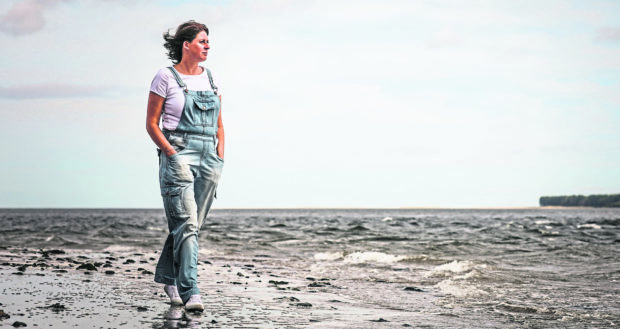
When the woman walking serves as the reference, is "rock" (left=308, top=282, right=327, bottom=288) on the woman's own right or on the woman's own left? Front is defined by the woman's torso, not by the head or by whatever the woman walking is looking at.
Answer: on the woman's own left

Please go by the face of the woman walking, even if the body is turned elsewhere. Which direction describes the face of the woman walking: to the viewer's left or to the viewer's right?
to the viewer's right

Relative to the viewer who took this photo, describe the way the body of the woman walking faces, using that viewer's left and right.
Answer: facing the viewer and to the right of the viewer

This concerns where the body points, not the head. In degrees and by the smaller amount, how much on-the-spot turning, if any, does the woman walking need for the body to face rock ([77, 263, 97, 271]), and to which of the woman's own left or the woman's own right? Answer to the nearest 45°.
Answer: approximately 135° to the woman's own left

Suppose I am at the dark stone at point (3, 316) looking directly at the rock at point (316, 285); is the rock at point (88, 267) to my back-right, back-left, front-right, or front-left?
front-left

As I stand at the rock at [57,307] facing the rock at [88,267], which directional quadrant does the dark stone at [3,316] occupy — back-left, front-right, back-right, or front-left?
back-left

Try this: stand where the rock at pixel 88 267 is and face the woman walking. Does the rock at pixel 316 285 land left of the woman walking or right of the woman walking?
left

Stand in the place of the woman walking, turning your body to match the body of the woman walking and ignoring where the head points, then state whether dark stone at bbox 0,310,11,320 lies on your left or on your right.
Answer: on your right
